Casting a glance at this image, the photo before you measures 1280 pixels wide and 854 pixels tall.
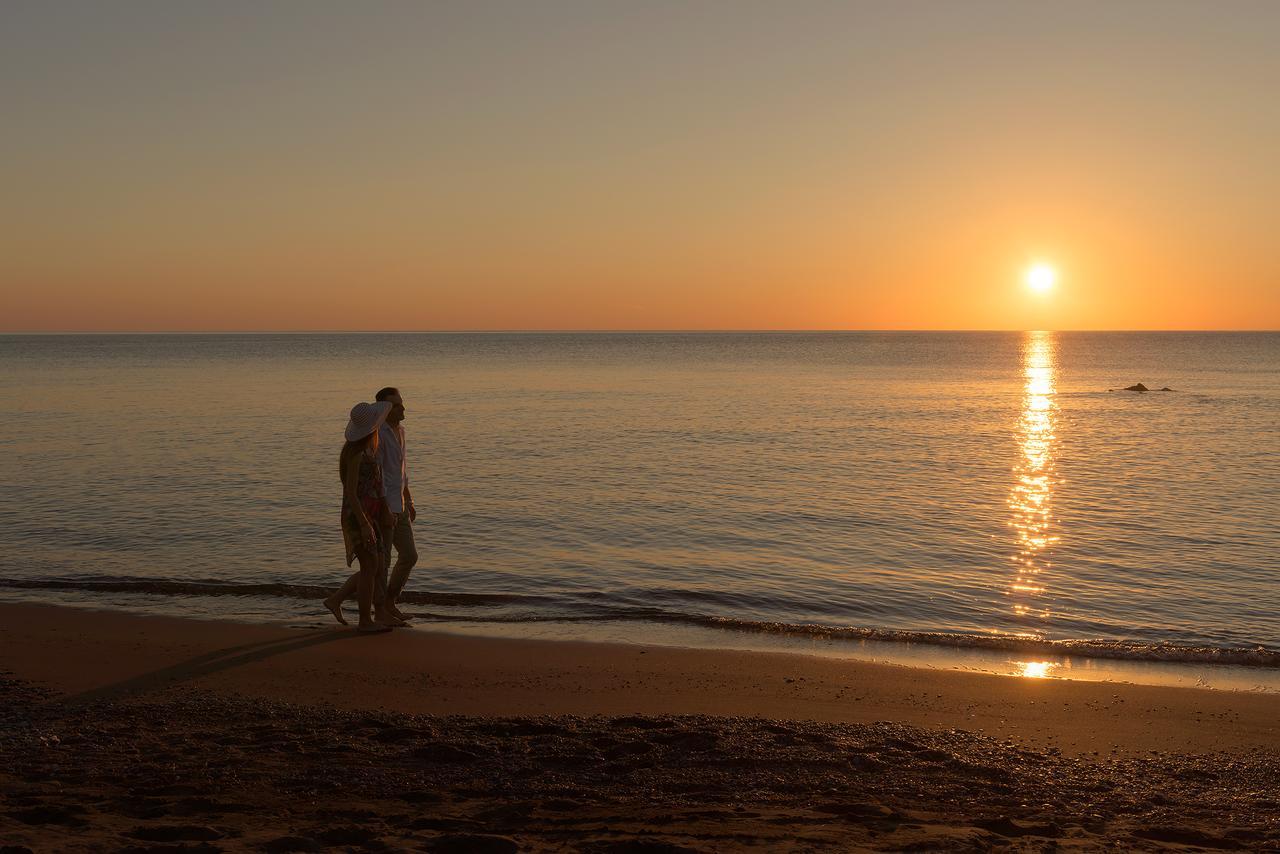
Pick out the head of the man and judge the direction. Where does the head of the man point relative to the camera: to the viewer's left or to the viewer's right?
to the viewer's right

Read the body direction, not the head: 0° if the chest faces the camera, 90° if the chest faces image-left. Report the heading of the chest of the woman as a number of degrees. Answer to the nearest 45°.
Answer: approximately 270°

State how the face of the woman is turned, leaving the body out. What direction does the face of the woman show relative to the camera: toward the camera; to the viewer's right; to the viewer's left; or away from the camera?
to the viewer's right
